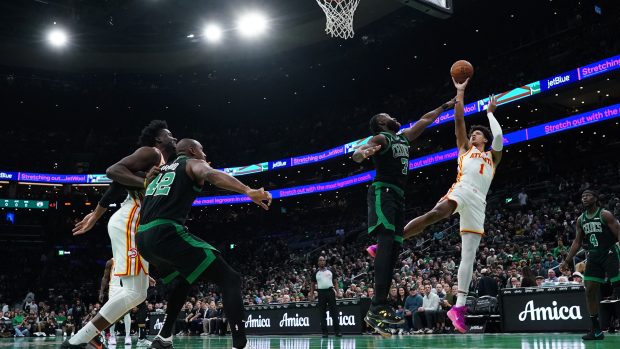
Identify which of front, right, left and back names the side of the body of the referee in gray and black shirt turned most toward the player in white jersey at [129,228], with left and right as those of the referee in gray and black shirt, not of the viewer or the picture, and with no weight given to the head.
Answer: front

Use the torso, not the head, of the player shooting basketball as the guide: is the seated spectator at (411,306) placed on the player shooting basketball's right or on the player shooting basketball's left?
on the player shooting basketball's right

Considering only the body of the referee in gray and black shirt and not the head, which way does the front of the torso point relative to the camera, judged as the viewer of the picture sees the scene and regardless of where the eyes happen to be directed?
toward the camera

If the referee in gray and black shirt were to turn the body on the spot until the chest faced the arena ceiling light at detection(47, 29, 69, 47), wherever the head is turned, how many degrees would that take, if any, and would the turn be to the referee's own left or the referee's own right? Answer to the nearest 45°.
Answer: approximately 135° to the referee's own right

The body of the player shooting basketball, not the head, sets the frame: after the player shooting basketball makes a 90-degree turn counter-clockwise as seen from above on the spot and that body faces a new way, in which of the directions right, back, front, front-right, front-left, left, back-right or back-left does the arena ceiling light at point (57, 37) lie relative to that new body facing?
back

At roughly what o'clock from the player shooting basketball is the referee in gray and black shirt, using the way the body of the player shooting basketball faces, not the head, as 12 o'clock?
The referee in gray and black shirt is roughly at 4 o'clock from the player shooting basketball.

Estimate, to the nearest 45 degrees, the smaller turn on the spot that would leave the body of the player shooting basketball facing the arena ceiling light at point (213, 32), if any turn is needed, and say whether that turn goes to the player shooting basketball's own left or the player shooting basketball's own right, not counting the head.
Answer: approximately 90° to the player shooting basketball's own right

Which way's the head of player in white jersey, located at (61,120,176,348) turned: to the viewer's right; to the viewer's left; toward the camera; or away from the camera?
to the viewer's right

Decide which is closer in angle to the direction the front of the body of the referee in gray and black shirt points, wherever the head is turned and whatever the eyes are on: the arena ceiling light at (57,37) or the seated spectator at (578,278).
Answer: the seated spectator

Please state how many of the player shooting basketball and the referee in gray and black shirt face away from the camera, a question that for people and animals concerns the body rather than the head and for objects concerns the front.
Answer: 0

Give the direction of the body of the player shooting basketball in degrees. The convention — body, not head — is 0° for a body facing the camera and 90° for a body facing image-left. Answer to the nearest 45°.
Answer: approximately 45°

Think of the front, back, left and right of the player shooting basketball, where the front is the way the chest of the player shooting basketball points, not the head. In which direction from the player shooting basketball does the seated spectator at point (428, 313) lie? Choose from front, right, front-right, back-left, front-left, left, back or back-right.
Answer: back-right

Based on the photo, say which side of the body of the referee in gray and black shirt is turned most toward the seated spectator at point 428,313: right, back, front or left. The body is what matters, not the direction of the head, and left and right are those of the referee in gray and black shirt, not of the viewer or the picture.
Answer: left

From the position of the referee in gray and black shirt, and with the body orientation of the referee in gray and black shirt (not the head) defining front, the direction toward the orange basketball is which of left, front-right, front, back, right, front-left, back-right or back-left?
front
